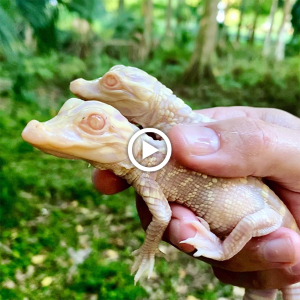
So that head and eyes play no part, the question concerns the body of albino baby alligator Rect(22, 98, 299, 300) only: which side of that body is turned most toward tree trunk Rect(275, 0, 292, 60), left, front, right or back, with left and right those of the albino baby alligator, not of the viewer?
right

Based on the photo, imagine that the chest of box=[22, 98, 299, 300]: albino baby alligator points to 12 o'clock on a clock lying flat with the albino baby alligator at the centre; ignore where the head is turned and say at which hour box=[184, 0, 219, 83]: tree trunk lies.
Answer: The tree trunk is roughly at 3 o'clock from the albino baby alligator.

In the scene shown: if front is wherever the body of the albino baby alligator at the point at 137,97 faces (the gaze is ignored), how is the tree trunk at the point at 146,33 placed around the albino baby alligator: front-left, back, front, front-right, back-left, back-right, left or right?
right

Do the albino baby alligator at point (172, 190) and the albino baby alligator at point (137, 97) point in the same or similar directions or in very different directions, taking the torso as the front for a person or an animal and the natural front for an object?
same or similar directions

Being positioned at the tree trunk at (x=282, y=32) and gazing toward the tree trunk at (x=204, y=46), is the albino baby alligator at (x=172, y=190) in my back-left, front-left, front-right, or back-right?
front-left

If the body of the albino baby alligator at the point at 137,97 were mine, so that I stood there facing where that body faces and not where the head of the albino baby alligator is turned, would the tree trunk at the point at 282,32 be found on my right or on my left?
on my right

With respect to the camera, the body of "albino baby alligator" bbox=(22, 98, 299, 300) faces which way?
to the viewer's left

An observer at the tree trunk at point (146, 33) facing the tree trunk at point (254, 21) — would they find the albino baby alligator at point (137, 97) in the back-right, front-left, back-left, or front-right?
back-right

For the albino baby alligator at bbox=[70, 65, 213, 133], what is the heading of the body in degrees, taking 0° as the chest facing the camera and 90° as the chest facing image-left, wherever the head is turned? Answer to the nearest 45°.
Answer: approximately 90°

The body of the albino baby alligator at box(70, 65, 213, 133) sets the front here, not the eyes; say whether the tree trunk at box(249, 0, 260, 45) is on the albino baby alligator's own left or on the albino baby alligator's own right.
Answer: on the albino baby alligator's own right

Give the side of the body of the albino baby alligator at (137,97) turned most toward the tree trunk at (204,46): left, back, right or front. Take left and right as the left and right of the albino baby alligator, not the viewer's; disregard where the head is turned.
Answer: right
